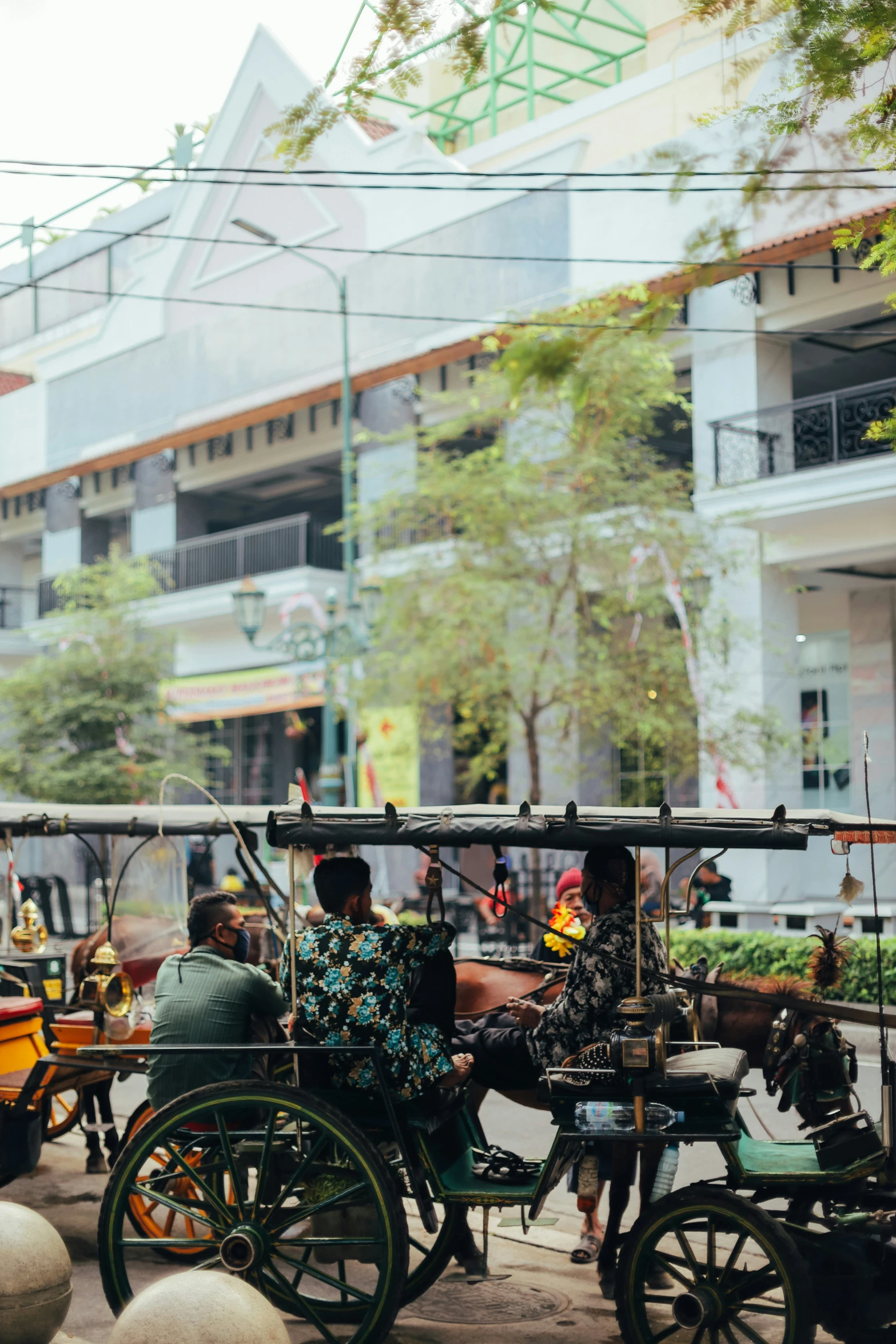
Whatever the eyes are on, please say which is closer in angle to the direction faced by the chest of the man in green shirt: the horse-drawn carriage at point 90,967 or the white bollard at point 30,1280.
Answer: the horse-drawn carriage

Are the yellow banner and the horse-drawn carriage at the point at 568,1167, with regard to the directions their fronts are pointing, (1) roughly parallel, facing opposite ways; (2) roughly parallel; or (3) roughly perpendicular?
roughly perpendicular

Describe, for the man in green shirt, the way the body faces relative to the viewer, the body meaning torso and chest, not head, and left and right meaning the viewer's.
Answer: facing away from the viewer and to the right of the viewer

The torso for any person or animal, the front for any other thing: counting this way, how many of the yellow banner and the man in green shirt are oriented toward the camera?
1

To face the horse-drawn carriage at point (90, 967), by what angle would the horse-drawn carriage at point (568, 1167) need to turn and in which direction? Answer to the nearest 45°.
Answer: approximately 135° to its left

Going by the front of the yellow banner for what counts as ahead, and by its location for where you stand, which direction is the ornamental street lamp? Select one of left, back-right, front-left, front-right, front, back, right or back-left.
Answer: front

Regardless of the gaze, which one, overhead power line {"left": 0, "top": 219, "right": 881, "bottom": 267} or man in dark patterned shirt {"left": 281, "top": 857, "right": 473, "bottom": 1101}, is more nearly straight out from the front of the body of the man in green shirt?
the overhead power line

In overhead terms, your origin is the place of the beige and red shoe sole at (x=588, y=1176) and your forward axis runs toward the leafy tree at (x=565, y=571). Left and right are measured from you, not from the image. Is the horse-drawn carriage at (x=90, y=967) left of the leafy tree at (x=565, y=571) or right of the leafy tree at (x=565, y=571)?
left

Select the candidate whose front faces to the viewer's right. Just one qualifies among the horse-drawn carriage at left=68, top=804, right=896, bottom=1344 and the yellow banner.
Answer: the horse-drawn carriage

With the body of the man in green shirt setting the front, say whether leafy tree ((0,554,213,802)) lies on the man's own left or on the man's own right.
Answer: on the man's own left

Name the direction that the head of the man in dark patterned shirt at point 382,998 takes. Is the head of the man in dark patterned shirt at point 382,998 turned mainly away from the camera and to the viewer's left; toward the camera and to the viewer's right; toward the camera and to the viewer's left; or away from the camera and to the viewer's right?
away from the camera and to the viewer's right

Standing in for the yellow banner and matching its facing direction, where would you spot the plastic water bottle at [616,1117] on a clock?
The plastic water bottle is roughly at 12 o'clock from the yellow banner.

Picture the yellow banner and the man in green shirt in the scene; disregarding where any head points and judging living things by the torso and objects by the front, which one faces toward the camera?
the yellow banner

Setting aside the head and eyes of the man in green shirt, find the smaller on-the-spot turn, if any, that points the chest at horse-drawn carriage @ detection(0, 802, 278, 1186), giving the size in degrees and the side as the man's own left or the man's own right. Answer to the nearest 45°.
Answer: approximately 45° to the man's own left

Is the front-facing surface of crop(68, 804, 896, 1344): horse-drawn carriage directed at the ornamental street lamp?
no

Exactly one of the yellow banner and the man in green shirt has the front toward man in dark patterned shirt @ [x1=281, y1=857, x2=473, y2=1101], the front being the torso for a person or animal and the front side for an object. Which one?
the yellow banner

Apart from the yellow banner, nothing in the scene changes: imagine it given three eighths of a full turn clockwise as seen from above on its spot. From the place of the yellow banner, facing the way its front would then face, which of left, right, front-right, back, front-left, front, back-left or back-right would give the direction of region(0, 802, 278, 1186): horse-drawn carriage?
back-left

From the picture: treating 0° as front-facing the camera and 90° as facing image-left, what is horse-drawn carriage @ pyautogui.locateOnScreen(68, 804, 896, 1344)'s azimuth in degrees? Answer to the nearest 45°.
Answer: approximately 270°

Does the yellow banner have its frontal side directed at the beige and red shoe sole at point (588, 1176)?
yes

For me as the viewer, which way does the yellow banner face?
facing the viewer
